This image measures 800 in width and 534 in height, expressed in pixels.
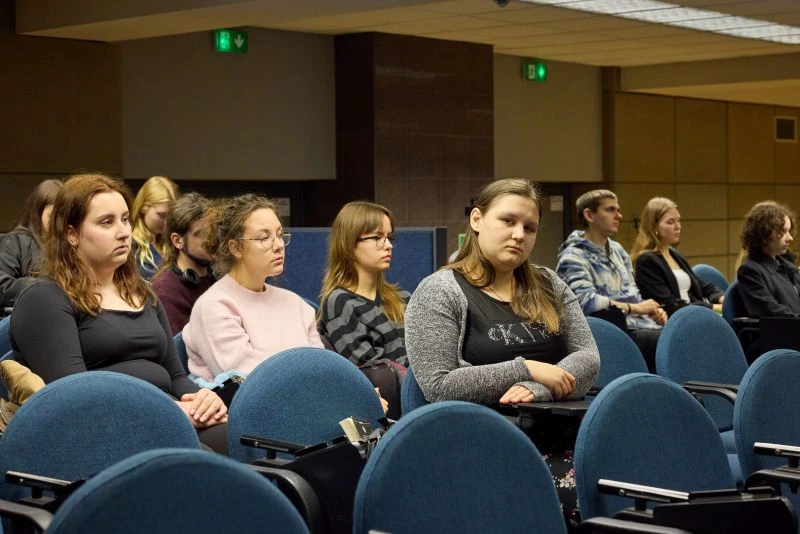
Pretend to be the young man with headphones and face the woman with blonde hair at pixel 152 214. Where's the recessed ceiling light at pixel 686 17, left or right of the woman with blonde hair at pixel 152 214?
right

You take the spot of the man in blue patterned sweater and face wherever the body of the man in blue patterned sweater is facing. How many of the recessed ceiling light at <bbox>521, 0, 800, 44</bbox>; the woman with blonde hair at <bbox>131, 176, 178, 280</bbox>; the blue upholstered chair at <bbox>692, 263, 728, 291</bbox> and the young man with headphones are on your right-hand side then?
2

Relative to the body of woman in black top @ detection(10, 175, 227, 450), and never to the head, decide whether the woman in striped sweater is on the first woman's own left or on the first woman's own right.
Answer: on the first woman's own left

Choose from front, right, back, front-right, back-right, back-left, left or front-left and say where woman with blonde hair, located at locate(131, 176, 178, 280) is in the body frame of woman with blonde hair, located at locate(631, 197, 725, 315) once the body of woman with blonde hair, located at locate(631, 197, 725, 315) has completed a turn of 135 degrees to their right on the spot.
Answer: front-left

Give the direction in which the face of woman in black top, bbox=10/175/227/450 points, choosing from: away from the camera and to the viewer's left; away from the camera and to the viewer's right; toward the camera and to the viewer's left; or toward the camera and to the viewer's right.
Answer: toward the camera and to the viewer's right

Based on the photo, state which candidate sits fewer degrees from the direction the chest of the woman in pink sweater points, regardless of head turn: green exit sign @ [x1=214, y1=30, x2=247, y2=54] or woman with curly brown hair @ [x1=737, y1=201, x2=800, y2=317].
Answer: the woman with curly brown hair

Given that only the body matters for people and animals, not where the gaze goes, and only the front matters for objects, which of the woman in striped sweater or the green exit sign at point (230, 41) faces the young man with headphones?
the green exit sign

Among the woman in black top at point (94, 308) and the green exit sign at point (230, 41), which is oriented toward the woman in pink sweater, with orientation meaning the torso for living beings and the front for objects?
the green exit sign

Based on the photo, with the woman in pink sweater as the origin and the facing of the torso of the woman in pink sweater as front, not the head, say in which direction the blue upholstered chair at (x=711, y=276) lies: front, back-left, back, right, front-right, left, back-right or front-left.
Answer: left

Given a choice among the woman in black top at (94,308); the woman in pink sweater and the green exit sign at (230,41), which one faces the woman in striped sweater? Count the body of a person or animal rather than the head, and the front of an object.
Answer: the green exit sign

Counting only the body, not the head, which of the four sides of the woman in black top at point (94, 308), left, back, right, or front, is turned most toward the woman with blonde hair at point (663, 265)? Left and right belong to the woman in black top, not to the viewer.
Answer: left
